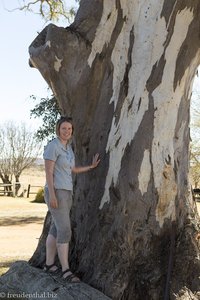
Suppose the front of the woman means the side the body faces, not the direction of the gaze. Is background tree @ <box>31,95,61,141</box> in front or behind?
behind

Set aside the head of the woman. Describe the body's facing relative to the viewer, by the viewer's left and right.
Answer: facing the viewer and to the right of the viewer
